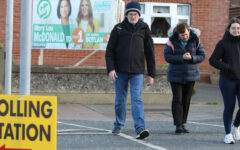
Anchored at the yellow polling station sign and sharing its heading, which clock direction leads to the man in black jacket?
The man in black jacket is roughly at 7 o'clock from the yellow polling station sign.

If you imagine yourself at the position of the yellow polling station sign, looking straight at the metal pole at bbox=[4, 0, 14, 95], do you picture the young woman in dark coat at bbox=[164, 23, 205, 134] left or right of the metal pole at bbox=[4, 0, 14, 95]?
right

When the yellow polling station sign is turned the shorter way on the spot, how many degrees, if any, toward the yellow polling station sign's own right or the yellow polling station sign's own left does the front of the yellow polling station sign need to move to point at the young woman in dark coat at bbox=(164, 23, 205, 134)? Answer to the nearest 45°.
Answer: approximately 135° to the yellow polling station sign's own left

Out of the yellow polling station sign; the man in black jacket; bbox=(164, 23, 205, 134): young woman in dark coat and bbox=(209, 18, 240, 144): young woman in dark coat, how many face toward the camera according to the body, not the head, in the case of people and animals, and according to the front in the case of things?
4

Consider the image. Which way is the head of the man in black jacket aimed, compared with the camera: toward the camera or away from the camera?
toward the camera

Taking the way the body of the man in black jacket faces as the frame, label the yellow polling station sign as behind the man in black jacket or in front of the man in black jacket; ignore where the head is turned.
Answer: in front

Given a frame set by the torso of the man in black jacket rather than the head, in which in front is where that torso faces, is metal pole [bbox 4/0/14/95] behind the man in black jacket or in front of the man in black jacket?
in front

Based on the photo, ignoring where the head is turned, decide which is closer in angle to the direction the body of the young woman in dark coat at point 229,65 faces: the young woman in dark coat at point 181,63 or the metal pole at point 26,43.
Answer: the metal pole

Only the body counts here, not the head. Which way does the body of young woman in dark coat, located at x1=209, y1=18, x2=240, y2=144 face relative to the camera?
toward the camera

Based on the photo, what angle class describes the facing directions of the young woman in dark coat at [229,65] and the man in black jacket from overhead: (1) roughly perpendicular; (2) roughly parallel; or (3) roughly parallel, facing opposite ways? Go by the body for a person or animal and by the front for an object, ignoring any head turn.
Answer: roughly parallel

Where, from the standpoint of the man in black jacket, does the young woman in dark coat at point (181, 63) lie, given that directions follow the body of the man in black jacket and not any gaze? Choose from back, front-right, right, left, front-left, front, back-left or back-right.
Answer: back-left

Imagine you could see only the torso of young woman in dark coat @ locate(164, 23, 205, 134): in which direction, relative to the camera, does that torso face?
toward the camera
